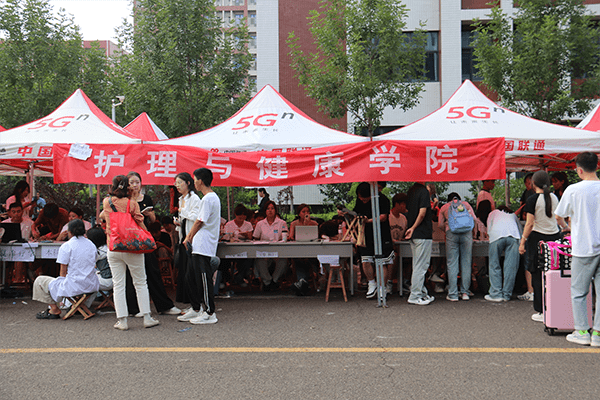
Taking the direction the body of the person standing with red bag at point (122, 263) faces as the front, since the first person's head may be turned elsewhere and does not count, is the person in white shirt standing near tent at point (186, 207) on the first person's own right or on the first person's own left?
on the first person's own right

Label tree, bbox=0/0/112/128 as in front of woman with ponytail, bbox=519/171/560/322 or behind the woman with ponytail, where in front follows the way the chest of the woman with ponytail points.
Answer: in front

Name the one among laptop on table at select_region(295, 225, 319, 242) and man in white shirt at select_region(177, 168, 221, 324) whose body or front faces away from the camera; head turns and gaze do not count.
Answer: the laptop on table

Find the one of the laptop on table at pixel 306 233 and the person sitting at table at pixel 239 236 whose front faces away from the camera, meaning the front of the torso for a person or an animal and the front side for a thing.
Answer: the laptop on table

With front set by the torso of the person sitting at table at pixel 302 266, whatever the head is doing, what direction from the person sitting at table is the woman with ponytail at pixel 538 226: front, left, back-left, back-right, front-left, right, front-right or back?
front-left

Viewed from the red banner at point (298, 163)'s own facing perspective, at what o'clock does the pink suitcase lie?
The pink suitcase is roughly at 10 o'clock from the red banner.

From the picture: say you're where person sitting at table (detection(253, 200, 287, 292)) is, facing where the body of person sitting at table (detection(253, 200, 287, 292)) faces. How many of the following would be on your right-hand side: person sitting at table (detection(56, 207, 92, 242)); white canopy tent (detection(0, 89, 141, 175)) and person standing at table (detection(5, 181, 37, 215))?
3

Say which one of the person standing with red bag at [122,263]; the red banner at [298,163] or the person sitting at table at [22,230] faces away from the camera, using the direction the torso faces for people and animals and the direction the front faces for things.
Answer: the person standing with red bag

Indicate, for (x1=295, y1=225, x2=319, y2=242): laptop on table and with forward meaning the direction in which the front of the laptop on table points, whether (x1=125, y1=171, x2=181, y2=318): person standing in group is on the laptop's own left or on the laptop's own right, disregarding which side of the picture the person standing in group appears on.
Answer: on the laptop's own left

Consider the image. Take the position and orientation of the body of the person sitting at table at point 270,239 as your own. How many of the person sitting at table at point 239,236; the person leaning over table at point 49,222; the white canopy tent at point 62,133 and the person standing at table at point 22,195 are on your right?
4

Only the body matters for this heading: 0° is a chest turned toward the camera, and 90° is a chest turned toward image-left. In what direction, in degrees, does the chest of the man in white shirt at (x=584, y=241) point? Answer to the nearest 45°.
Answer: approximately 135°

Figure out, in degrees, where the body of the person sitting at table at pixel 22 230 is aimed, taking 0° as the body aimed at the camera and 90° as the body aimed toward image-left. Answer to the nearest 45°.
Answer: approximately 0°
